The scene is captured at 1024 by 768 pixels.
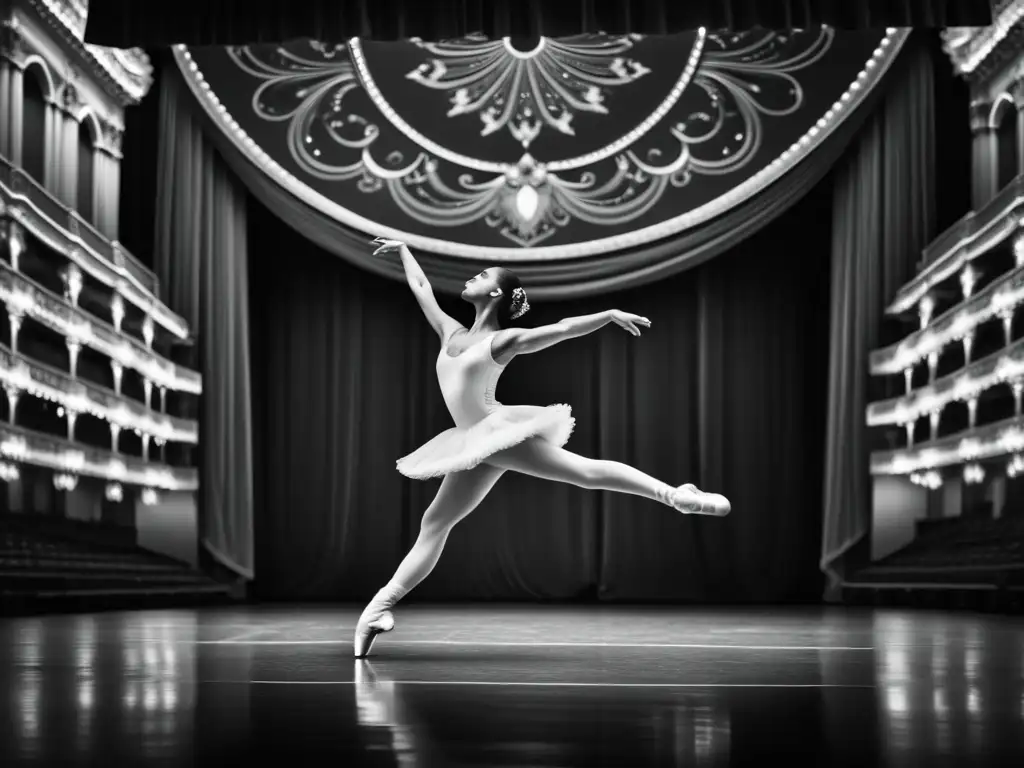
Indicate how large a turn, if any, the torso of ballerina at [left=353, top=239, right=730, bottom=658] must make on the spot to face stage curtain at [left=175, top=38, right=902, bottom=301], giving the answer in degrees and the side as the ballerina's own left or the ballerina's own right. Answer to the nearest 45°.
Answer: approximately 135° to the ballerina's own right

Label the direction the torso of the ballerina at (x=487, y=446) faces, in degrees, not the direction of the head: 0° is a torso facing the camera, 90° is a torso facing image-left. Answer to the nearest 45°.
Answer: approximately 45°

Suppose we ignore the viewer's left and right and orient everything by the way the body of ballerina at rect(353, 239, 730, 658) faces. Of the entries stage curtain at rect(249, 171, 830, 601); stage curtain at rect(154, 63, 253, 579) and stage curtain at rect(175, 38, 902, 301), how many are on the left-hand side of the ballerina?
0

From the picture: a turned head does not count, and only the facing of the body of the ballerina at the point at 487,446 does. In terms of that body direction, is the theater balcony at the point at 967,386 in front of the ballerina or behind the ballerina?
behind

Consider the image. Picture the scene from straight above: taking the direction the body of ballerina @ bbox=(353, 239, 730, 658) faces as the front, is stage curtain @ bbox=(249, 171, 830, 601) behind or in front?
behind

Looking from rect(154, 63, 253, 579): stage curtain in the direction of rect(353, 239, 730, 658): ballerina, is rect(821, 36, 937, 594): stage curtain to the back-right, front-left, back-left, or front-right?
front-left

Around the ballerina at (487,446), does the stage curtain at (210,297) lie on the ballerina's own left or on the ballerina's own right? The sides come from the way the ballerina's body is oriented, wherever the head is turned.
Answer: on the ballerina's own right

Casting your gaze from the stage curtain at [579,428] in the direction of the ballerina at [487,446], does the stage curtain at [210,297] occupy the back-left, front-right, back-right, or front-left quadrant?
front-right

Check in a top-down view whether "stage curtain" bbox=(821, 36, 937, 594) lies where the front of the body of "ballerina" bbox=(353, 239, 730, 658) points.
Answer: no
